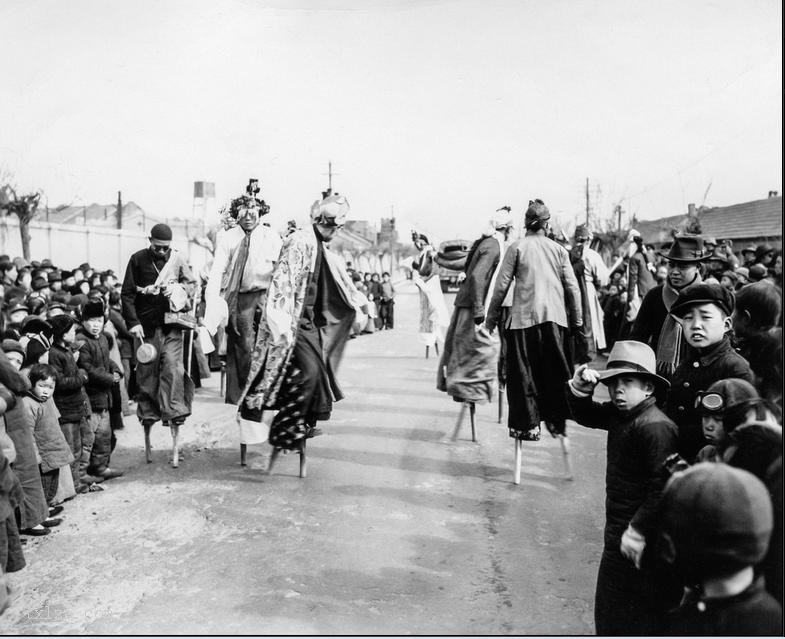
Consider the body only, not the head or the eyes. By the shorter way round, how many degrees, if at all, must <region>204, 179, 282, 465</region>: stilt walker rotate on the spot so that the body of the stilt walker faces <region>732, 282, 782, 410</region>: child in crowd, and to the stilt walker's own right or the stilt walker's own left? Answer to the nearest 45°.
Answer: approximately 45° to the stilt walker's own left

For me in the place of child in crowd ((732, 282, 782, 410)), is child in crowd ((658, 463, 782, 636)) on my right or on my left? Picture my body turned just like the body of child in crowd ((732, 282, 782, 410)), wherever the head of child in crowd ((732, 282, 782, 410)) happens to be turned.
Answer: on my left

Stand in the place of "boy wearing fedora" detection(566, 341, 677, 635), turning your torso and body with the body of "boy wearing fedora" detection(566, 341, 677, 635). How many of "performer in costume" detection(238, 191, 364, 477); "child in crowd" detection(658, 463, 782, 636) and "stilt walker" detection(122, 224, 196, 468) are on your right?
2

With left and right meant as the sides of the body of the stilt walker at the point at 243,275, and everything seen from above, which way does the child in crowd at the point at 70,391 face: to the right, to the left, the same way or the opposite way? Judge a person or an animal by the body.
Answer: to the left

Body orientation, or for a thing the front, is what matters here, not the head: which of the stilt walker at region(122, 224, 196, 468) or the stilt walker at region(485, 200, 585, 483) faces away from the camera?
the stilt walker at region(485, 200, 585, 483)

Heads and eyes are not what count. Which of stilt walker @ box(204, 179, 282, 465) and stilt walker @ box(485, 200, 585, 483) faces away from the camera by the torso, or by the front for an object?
stilt walker @ box(485, 200, 585, 483)

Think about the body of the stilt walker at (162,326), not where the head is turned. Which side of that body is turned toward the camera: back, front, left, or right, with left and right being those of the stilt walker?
front

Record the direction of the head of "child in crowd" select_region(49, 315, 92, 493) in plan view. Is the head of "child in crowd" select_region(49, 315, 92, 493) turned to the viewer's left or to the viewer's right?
to the viewer's right

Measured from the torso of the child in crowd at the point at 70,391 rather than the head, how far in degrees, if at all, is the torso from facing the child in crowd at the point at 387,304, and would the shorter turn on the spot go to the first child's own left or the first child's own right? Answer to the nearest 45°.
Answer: approximately 45° to the first child's own left

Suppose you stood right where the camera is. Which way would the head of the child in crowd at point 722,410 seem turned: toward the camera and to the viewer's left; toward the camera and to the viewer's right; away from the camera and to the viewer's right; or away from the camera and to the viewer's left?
toward the camera and to the viewer's left

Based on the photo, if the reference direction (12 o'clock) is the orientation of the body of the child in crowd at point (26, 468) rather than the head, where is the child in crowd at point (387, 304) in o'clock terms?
the child in crowd at point (387, 304) is roughly at 10 o'clock from the child in crowd at point (26, 468).

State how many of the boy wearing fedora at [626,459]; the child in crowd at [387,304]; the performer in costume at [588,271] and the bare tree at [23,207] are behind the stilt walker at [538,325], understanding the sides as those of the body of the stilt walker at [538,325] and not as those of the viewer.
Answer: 1

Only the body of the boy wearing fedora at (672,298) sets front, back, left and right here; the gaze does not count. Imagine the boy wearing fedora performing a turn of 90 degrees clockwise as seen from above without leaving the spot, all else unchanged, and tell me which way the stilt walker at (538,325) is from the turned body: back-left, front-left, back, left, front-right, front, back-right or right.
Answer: front
